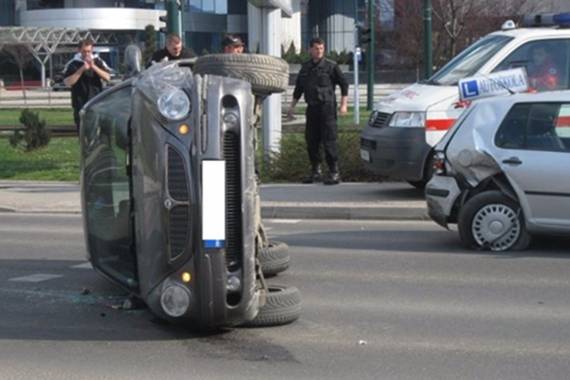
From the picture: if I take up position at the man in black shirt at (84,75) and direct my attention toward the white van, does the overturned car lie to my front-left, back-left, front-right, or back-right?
front-right

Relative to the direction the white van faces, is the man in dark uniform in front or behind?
in front

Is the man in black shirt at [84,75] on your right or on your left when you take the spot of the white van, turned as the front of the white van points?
on your right

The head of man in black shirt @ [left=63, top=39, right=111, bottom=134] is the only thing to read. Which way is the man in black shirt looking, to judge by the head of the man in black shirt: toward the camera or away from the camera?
toward the camera

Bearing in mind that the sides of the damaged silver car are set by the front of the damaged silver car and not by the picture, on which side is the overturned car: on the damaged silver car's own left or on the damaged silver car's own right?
on the damaged silver car's own right
